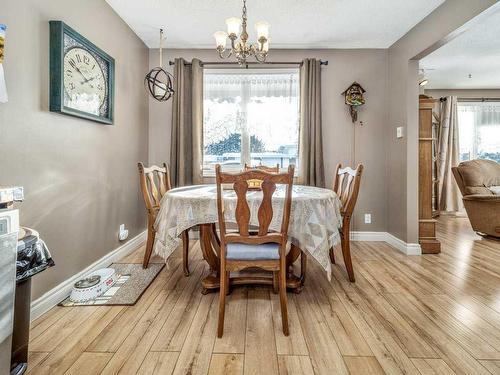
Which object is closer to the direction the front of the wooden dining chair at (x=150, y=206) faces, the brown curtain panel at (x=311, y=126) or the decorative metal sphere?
the brown curtain panel

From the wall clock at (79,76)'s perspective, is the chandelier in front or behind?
in front

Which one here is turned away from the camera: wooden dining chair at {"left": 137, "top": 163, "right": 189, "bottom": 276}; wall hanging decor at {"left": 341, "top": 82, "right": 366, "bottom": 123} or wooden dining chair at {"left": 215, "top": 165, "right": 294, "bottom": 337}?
wooden dining chair at {"left": 215, "top": 165, "right": 294, "bottom": 337}

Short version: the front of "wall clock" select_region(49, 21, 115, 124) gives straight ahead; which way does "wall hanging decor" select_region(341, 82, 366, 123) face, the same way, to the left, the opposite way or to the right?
to the right

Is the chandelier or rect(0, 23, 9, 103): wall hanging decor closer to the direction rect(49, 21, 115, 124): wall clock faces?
the chandelier

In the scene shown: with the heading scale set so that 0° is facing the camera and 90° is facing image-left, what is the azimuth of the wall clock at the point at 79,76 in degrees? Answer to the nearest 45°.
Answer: approximately 315°

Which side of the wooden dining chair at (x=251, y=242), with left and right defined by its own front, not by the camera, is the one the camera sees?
back

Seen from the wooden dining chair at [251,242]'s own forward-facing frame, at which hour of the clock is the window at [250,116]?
The window is roughly at 12 o'clock from the wooden dining chair.
